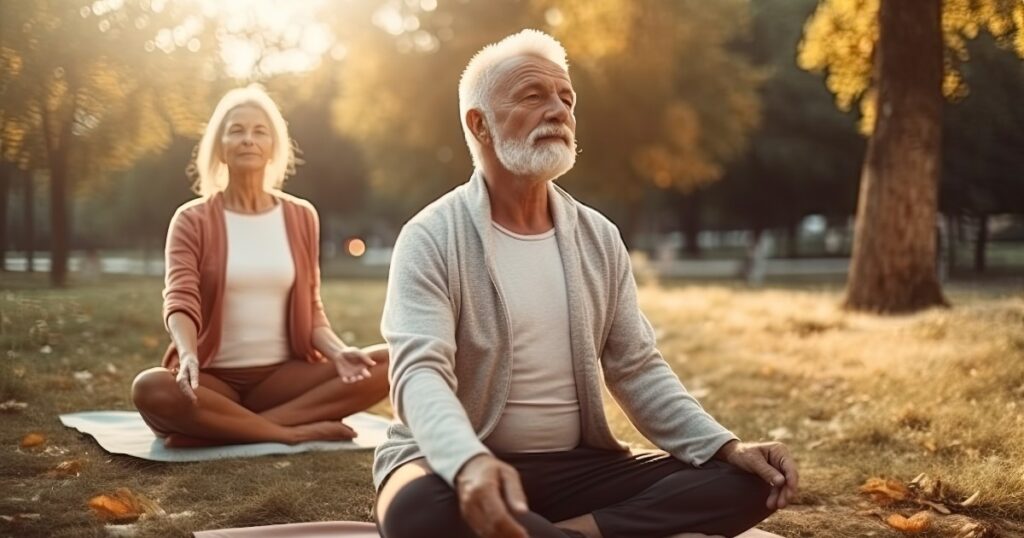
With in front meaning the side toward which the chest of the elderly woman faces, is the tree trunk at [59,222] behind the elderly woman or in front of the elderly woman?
behind

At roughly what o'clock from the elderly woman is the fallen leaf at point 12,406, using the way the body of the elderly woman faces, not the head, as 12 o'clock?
The fallen leaf is roughly at 4 o'clock from the elderly woman.

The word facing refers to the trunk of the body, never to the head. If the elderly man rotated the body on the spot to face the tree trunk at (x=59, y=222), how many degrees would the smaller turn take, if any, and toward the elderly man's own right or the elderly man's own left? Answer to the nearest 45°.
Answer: approximately 180°

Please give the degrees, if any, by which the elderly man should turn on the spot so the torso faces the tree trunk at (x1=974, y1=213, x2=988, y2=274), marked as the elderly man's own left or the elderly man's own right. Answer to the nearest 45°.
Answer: approximately 90° to the elderly man's own left

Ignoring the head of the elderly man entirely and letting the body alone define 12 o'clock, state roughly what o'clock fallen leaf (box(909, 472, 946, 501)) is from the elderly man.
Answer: The fallen leaf is roughly at 9 o'clock from the elderly man.

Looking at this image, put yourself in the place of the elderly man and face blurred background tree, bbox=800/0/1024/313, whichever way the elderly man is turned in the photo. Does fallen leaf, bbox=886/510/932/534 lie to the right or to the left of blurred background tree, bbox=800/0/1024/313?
right

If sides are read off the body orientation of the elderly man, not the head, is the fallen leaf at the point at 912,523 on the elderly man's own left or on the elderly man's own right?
on the elderly man's own left

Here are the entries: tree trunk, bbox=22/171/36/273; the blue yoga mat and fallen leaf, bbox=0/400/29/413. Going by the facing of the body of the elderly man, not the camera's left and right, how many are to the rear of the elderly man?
3

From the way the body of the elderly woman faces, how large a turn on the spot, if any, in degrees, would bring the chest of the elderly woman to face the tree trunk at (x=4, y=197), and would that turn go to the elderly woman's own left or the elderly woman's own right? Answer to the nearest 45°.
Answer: approximately 135° to the elderly woman's own right

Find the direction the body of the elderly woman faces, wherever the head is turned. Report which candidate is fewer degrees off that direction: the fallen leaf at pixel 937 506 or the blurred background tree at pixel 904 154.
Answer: the fallen leaf

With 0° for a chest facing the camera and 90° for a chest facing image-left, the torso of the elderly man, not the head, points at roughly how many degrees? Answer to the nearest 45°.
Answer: approximately 315°

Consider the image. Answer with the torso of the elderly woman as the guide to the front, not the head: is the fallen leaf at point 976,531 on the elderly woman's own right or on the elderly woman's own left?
on the elderly woman's own left

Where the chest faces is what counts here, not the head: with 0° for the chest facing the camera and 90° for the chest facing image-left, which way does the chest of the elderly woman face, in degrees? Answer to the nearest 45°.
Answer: approximately 0°

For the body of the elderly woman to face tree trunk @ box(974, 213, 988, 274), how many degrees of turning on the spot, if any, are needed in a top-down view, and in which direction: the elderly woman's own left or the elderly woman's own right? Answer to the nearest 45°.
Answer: approximately 135° to the elderly woman's own left
